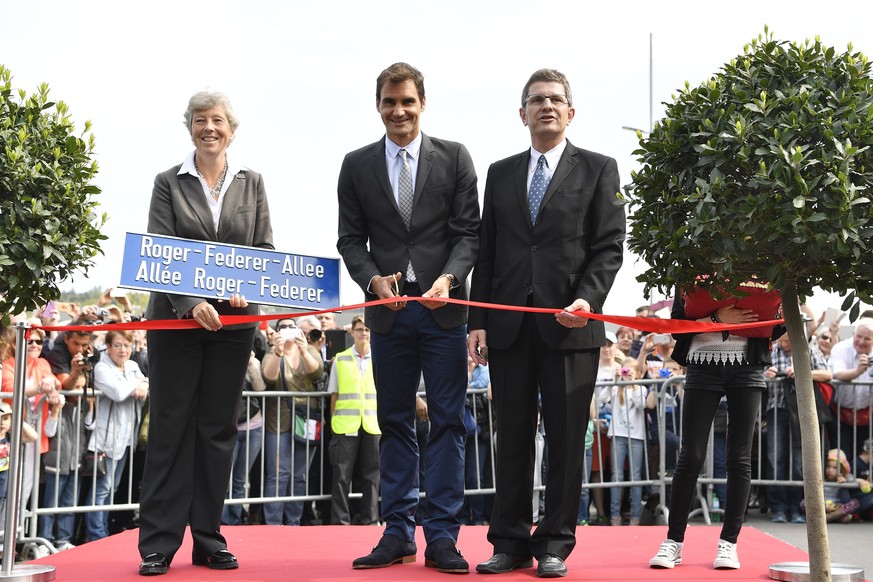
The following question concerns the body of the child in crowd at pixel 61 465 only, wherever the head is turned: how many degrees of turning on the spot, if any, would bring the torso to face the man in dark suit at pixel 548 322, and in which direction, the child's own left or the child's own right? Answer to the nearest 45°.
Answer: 0° — they already face them

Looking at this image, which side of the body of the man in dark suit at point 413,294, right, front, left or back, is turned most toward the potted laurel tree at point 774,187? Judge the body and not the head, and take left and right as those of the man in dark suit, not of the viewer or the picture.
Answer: left

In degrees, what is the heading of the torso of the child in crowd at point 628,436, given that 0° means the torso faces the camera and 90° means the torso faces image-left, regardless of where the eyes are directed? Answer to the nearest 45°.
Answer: approximately 0°

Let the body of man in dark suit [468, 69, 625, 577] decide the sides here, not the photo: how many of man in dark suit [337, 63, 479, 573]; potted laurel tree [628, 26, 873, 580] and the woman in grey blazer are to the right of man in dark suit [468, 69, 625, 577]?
2

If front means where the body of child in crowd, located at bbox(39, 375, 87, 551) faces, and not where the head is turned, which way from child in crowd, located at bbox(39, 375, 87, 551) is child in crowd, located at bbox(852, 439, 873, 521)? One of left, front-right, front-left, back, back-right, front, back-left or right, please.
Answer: front-left

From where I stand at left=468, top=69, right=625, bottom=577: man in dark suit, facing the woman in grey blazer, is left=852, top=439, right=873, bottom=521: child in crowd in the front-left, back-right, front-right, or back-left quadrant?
back-right

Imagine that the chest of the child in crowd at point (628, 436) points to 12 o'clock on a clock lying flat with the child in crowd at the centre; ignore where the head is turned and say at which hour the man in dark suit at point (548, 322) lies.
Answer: The man in dark suit is roughly at 12 o'clock from the child in crowd.

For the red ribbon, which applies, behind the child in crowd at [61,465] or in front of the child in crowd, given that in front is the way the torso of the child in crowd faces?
in front

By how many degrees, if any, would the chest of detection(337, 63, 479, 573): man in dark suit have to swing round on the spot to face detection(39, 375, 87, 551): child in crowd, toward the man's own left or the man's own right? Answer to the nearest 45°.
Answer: approximately 135° to the man's own right
